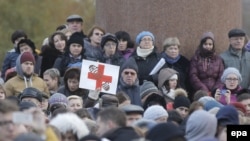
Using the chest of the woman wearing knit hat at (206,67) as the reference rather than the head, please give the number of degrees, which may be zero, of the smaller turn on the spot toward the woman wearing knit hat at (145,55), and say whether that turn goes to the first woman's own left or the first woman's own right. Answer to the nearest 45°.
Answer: approximately 90° to the first woman's own right

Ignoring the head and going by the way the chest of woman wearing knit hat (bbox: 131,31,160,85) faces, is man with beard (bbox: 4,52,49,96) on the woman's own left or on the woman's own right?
on the woman's own right

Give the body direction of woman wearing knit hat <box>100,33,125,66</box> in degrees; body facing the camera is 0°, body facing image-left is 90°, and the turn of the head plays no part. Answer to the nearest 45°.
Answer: approximately 0°

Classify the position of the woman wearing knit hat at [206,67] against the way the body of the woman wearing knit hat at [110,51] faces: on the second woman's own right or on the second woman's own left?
on the second woman's own left

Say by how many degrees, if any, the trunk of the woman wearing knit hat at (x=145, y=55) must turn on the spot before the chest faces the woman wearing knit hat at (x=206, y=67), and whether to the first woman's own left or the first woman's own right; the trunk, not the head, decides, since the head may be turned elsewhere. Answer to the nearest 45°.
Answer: approximately 90° to the first woman's own left

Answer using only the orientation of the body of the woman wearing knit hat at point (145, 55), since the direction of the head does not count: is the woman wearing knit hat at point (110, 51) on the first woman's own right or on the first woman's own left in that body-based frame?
on the first woman's own right

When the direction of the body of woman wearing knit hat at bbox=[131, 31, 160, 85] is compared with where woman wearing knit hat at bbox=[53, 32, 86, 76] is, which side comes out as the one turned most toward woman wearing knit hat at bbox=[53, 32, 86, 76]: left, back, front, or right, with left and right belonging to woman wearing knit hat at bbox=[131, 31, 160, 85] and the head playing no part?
right
